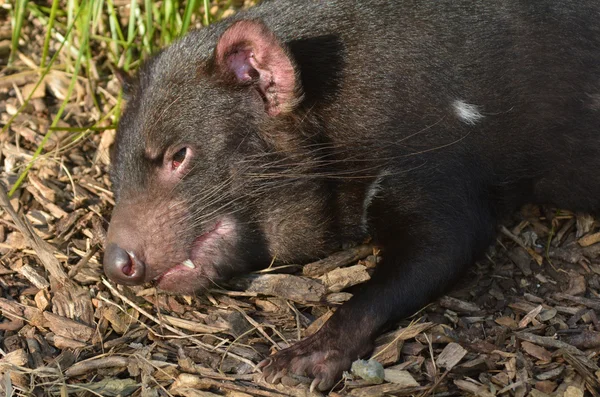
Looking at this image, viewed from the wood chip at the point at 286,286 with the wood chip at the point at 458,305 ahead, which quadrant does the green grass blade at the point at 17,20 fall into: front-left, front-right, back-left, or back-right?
back-left

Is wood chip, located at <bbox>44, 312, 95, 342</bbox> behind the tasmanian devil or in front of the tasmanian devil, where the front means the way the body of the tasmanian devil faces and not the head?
in front

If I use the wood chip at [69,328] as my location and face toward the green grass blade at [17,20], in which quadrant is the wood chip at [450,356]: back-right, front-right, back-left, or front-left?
back-right

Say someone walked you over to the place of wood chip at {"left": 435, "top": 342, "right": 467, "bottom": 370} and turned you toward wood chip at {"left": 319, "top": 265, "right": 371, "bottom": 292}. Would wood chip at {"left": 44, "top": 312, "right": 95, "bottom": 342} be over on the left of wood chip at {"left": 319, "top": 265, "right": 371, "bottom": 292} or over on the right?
left

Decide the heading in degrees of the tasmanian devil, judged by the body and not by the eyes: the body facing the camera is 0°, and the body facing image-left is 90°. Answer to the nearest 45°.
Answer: approximately 90°

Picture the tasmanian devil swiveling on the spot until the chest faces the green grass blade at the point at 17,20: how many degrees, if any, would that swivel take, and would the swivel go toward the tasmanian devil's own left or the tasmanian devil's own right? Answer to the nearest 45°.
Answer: approximately 45° to the tasmanian devil's own right
